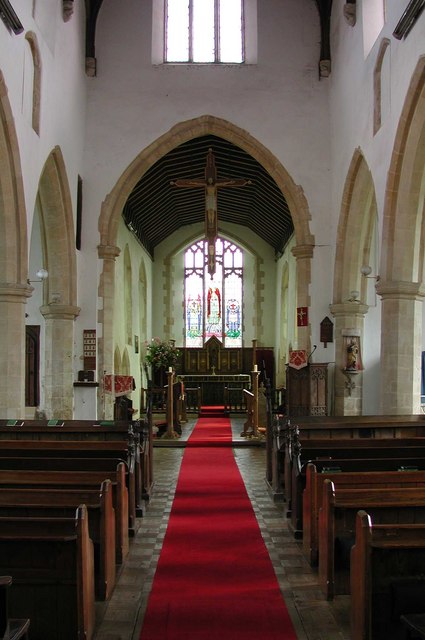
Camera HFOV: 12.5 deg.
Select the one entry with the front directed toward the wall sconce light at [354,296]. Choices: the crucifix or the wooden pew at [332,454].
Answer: the wooden pew

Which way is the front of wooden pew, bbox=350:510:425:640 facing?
away from the camera

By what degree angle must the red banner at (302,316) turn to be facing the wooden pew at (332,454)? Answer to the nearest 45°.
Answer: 0° — it already faces it

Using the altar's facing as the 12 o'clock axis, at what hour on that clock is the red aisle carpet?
The red aisle carpet is roughly at 12 o'clock from the altar.

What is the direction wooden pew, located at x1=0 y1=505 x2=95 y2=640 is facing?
away from the camera

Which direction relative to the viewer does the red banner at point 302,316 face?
toward the camera

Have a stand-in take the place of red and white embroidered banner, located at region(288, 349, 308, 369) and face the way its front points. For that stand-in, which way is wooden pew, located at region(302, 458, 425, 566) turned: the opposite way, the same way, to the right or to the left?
the opposite way

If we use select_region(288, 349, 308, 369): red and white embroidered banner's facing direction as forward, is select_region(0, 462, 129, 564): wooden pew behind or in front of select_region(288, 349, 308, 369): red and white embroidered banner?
in front

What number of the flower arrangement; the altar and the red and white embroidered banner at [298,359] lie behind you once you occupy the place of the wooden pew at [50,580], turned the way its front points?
0

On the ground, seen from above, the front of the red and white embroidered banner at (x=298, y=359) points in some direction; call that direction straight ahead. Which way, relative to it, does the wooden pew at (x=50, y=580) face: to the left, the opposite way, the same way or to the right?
the opposite way

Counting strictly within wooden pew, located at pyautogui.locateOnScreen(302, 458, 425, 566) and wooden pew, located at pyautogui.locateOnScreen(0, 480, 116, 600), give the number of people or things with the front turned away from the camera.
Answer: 2

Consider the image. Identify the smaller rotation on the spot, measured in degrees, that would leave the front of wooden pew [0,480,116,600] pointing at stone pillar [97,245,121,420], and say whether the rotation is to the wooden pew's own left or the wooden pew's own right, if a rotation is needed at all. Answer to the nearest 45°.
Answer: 0° — it already faces it

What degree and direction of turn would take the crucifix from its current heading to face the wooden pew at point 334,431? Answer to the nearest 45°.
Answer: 0° — it already faces it

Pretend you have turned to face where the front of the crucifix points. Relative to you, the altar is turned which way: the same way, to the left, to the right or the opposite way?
the same way

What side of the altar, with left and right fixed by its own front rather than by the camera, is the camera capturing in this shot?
front

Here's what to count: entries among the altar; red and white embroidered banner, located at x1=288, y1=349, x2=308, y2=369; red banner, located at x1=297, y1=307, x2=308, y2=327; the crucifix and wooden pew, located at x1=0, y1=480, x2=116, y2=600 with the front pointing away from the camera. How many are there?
1

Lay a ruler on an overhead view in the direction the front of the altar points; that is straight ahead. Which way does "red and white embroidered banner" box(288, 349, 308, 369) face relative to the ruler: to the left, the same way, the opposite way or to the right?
the same way

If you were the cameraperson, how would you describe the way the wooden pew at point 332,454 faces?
facing away from the viewer

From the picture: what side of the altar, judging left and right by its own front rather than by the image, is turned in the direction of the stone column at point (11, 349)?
front
